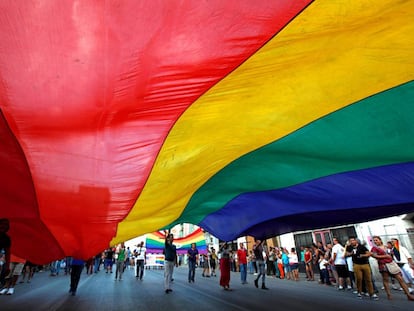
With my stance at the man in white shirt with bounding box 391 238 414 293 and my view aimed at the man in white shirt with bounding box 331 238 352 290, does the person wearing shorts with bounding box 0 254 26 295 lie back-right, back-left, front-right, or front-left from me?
front-left

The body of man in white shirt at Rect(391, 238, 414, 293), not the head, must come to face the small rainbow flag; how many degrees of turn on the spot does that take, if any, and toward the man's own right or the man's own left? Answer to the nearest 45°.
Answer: approximately 45° to the man's own right

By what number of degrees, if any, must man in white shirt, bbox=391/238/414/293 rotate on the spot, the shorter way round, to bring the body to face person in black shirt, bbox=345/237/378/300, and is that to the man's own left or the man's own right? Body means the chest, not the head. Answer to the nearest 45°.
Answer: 0° — they already face them

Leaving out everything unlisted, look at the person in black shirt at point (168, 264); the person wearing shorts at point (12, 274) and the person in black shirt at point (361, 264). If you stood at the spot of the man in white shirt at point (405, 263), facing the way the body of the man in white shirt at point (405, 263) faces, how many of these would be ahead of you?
3

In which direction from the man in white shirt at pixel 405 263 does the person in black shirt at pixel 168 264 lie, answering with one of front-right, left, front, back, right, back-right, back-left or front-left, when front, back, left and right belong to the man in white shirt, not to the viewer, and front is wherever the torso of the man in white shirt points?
front

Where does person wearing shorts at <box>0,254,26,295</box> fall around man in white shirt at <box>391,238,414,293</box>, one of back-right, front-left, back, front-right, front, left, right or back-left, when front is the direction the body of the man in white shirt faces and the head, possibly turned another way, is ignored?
front

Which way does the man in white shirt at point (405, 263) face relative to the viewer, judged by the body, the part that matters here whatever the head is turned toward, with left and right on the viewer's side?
facing the viewer and to the left of the viewer
